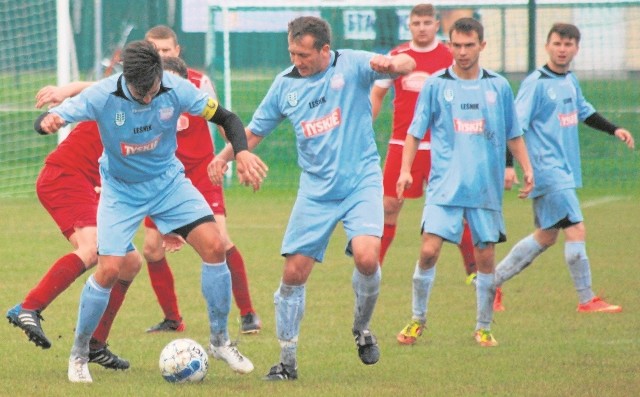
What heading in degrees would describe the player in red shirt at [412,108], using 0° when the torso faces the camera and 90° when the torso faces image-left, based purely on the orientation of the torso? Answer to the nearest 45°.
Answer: approximately 0°

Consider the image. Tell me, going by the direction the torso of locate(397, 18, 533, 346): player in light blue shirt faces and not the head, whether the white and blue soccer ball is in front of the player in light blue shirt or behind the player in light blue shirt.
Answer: in front

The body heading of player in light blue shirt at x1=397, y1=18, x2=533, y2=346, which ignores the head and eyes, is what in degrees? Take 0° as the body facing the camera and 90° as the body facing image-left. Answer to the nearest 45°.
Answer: approximately 0°

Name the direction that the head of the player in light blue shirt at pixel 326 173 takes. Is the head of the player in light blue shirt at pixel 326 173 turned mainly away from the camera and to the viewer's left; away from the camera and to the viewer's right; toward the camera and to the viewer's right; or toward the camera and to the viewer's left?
toward the camera and to the viewer's left

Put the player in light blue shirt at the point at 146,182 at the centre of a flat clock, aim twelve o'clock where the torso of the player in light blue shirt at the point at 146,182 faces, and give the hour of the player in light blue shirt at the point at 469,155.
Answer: the player in light blue shirt at the point at 469,155 is roughly at 8 o'clock from the player in light blue shirt at the point at 146,182.

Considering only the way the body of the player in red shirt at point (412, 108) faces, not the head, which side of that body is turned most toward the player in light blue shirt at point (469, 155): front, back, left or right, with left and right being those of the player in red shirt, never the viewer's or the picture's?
front

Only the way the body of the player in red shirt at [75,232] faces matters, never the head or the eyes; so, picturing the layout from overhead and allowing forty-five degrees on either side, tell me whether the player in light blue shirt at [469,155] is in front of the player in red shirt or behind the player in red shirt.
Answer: in front

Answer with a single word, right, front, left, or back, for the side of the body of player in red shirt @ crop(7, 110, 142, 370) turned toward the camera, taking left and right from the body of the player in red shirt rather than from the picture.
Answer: right

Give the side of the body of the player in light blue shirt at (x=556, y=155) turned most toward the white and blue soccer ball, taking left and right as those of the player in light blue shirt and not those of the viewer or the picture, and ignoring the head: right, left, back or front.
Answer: right

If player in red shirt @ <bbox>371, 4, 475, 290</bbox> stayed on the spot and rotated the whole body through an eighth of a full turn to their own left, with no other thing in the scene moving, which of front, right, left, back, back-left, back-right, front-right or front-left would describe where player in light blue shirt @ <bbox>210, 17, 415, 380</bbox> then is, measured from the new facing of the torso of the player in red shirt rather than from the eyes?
front-right
